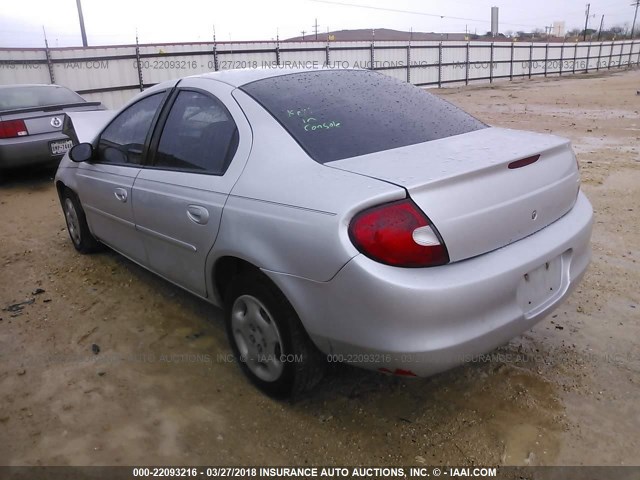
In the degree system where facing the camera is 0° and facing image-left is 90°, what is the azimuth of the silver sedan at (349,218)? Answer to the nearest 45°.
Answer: approximately 135°

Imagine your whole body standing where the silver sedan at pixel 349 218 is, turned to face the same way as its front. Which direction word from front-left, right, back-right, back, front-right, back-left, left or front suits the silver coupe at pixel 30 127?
front

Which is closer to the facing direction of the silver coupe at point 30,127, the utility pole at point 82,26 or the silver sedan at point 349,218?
the utility pole

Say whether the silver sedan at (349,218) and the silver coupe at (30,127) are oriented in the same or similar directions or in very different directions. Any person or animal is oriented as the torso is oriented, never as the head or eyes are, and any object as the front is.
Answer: same or similar directions

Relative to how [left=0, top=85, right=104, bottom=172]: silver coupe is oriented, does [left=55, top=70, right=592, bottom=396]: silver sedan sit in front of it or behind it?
behind

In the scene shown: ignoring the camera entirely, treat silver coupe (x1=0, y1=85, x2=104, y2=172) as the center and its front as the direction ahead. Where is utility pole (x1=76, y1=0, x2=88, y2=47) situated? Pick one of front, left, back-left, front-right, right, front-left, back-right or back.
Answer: front-right

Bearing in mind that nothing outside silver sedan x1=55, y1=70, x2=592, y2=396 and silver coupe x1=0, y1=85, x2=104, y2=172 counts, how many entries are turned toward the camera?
0

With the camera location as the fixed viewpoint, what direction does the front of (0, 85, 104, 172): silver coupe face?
facing away from the viewer and to the left of the viewer
